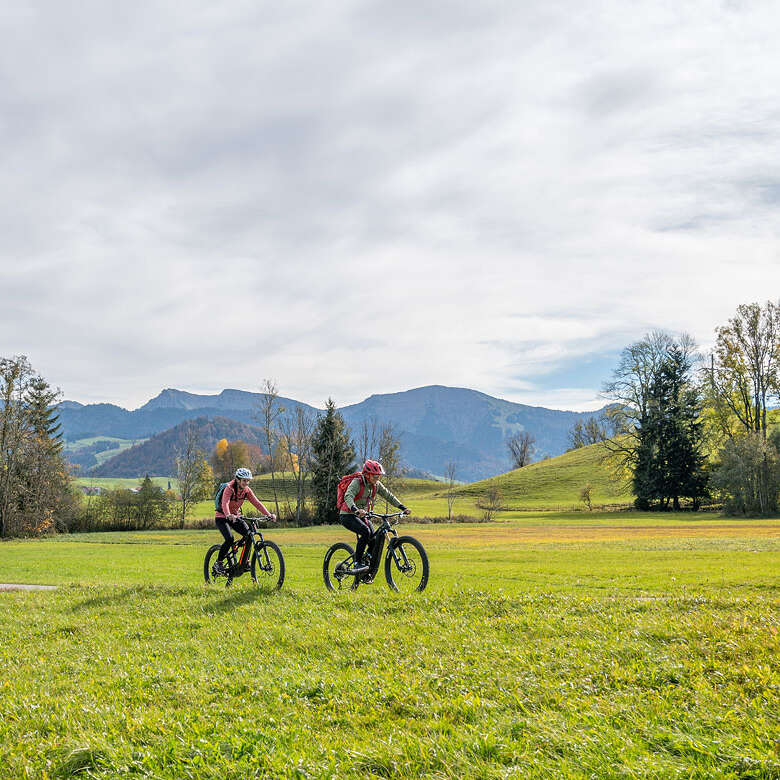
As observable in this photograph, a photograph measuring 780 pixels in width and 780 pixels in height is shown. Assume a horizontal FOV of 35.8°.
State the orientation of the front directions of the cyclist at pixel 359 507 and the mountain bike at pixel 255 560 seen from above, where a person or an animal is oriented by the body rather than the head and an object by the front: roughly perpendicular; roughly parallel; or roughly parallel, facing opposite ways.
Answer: roughly parallel

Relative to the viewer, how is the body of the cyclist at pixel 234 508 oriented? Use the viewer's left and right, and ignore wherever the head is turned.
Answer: facing the viewer and to the right of the viewer

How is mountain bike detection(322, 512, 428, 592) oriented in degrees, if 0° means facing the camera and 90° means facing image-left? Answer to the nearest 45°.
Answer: approximately 315°

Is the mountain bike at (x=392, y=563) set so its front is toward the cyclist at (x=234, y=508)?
no

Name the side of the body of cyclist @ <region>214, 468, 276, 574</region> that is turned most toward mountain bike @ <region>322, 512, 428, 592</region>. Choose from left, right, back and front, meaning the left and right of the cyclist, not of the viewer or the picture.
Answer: front

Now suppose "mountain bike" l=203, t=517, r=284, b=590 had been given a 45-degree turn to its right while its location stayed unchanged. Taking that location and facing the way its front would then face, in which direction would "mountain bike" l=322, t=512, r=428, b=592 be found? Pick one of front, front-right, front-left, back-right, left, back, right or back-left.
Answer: front-left

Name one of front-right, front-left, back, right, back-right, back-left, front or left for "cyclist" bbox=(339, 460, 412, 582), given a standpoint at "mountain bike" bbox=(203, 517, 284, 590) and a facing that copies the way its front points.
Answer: front

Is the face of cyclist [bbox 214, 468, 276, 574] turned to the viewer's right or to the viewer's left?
to the viewer's right

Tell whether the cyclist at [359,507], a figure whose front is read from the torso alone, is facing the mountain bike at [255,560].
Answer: no
